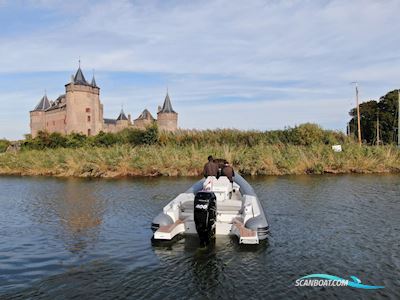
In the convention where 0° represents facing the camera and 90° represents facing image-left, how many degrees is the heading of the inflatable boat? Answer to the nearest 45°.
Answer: approximately 180°
